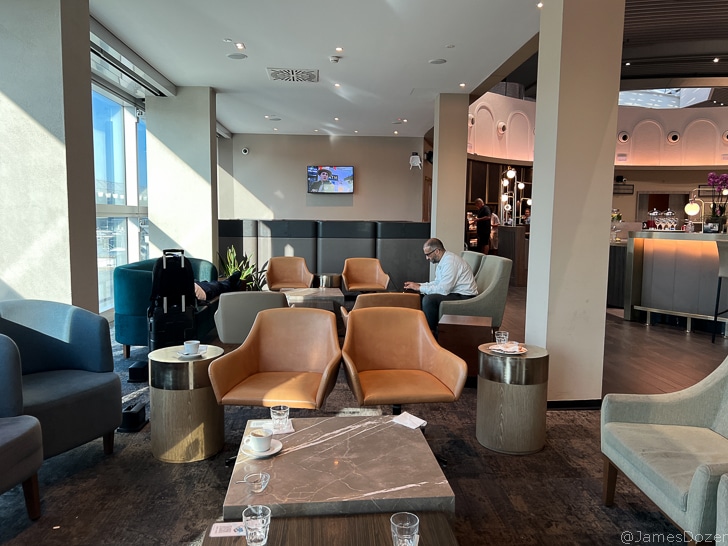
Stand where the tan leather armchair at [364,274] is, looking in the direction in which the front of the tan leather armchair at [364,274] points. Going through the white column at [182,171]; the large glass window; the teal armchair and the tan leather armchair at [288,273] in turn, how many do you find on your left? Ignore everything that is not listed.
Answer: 0

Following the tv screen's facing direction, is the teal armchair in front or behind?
in front

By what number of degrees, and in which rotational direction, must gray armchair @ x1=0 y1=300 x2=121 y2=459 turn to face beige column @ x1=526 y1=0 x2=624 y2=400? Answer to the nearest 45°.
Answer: approximately 45° to its left

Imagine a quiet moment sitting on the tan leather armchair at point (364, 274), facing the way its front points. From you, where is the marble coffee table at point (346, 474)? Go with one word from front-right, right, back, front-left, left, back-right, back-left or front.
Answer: front

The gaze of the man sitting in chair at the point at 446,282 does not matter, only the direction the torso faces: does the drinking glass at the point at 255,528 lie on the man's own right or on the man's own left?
on the man's own left

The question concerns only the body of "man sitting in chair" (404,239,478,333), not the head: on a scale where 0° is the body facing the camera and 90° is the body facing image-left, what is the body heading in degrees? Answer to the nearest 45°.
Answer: approximately 90°

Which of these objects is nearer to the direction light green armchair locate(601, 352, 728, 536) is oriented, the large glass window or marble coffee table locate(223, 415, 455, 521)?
the marble coffee table

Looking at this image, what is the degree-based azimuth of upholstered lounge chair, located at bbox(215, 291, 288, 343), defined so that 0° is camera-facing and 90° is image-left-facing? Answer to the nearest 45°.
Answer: approximately 180°

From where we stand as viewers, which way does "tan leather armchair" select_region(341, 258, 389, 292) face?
facing the viewer

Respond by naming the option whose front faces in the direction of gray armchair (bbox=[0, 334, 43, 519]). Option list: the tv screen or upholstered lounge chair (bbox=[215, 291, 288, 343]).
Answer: the tv screen

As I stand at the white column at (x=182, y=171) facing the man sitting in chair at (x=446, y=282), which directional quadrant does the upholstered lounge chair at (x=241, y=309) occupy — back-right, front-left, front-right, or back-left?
front-right

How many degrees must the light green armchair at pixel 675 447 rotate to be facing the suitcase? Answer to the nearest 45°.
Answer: approximately 45° to its right

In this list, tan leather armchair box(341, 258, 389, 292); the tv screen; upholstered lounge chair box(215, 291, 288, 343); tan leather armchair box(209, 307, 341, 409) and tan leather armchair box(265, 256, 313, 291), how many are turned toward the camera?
4

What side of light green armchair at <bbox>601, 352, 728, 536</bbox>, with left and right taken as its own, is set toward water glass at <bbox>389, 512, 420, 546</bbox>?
front

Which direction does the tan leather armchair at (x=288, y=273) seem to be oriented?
toward the camera

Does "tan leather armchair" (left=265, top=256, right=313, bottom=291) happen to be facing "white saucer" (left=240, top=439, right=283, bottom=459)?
yes

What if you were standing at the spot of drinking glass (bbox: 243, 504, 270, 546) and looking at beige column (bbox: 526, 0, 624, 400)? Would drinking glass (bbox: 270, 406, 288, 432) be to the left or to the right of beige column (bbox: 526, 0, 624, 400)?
left

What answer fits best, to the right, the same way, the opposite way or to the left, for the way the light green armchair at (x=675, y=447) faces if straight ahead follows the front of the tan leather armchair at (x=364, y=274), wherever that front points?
to the right

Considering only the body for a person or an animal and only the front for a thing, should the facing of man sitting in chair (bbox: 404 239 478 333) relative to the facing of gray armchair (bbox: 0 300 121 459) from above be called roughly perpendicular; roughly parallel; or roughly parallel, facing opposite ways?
roughly parallel, facing opposite ways

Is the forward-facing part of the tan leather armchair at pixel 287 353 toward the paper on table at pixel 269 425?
yes

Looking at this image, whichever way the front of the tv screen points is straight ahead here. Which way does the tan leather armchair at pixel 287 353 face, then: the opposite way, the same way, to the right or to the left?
the same way

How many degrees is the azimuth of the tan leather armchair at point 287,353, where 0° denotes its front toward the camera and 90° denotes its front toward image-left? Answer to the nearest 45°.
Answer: approximately 0°
